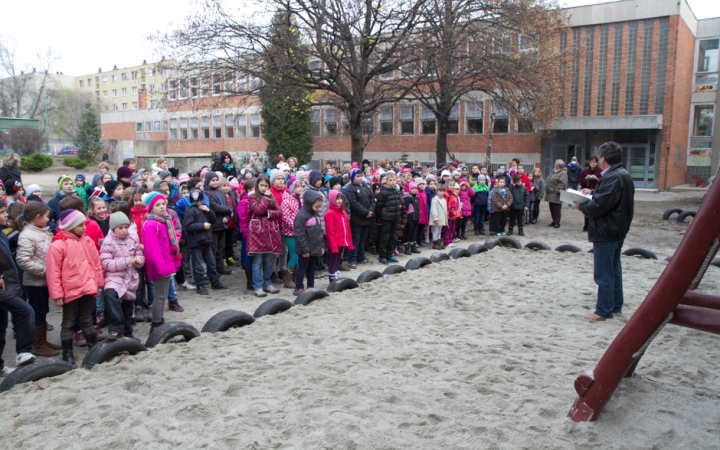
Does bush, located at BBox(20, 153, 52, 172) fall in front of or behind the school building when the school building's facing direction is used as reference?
in front

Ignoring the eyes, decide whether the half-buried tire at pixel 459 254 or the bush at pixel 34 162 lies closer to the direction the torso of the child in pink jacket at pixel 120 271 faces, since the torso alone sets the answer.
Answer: the half-buried tire

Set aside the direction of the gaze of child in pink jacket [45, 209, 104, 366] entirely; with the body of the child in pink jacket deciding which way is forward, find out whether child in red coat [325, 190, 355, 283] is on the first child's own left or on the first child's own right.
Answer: on the first child's own left

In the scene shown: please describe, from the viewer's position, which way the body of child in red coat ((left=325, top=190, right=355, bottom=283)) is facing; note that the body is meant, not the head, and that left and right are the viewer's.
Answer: facing the viewer and to the right of the viewer

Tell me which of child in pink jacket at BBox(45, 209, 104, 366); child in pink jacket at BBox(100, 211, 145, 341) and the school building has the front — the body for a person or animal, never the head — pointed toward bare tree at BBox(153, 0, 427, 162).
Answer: the school building

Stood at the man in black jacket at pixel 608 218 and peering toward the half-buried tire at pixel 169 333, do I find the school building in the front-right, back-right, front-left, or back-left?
back-right

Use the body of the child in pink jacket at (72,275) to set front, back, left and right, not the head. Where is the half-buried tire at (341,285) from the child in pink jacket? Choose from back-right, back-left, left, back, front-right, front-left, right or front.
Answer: front-left

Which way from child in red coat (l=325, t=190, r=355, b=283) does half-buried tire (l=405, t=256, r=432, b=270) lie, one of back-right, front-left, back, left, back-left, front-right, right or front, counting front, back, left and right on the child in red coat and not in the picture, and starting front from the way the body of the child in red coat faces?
front-left

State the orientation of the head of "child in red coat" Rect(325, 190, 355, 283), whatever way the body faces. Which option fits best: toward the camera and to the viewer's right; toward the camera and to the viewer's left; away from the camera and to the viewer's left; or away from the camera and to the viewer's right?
toward the camera and to the viewer's right

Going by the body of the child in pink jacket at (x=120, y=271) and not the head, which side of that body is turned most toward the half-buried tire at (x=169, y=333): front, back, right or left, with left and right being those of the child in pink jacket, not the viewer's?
front

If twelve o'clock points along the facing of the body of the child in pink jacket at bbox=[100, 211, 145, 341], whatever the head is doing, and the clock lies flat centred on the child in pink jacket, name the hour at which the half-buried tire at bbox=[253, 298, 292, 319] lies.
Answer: The half-buried tire is roughly at 11 o'clock from the child in pink jacket.
